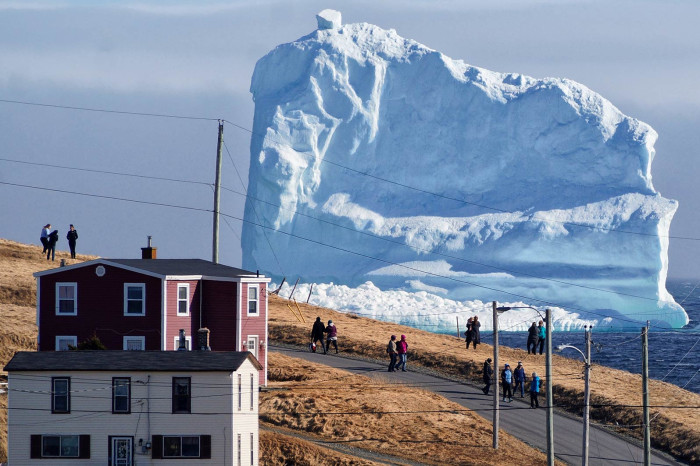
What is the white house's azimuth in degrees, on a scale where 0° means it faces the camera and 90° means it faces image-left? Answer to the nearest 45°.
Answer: approximately 0°

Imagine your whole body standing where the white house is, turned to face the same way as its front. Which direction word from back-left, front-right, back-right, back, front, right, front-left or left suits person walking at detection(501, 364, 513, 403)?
back-left

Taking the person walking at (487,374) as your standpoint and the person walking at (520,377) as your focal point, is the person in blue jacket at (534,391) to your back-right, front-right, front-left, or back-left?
front-right

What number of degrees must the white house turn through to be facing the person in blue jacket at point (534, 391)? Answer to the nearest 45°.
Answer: approximately 135° to its left

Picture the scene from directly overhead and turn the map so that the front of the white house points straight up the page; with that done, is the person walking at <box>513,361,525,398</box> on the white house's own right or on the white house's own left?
on the white house's own left

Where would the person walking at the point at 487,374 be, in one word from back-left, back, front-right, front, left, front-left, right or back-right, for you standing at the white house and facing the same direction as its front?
back-left

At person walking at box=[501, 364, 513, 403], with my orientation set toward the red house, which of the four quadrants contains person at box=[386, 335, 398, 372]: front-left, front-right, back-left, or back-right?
front-right

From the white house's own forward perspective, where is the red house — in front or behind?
behind

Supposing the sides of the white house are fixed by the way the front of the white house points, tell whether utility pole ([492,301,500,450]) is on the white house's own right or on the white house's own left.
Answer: on the white house's own left
